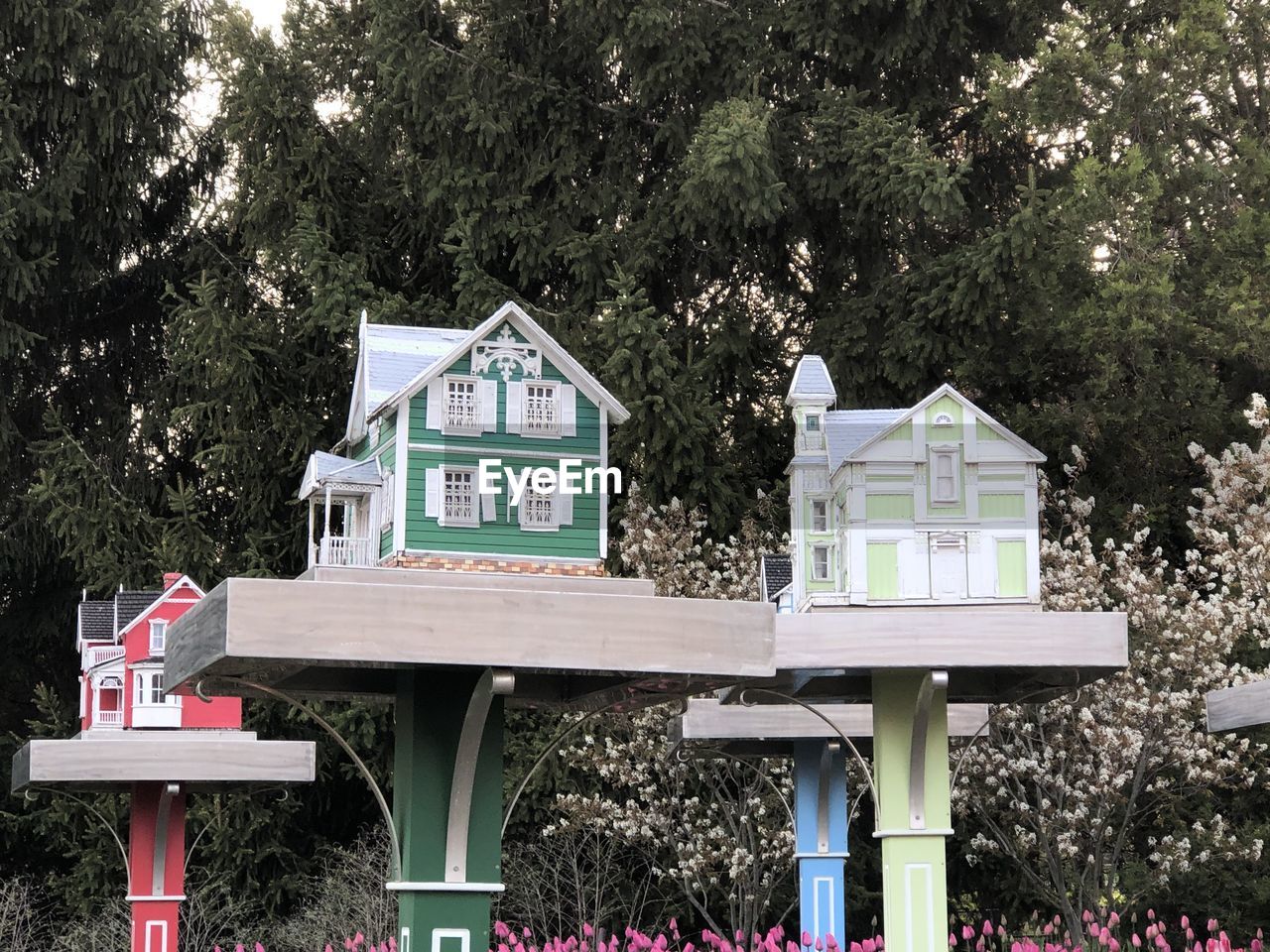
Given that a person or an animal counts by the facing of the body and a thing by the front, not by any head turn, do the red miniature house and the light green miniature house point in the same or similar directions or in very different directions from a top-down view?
same or similar directions

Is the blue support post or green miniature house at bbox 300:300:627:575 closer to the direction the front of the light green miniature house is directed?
the green miniature house

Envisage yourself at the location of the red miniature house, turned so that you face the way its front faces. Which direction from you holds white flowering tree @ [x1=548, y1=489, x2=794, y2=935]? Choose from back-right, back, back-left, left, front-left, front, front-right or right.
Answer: back-left

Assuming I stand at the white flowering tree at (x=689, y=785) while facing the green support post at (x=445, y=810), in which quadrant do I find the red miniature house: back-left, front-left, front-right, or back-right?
front-right

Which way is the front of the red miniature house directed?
toward the camera

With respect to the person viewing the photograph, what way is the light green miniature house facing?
facing the viewer

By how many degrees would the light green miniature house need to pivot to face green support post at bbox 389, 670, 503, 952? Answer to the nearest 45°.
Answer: approximately 45° to its right

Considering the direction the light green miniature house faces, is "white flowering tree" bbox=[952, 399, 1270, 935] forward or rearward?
rearward
